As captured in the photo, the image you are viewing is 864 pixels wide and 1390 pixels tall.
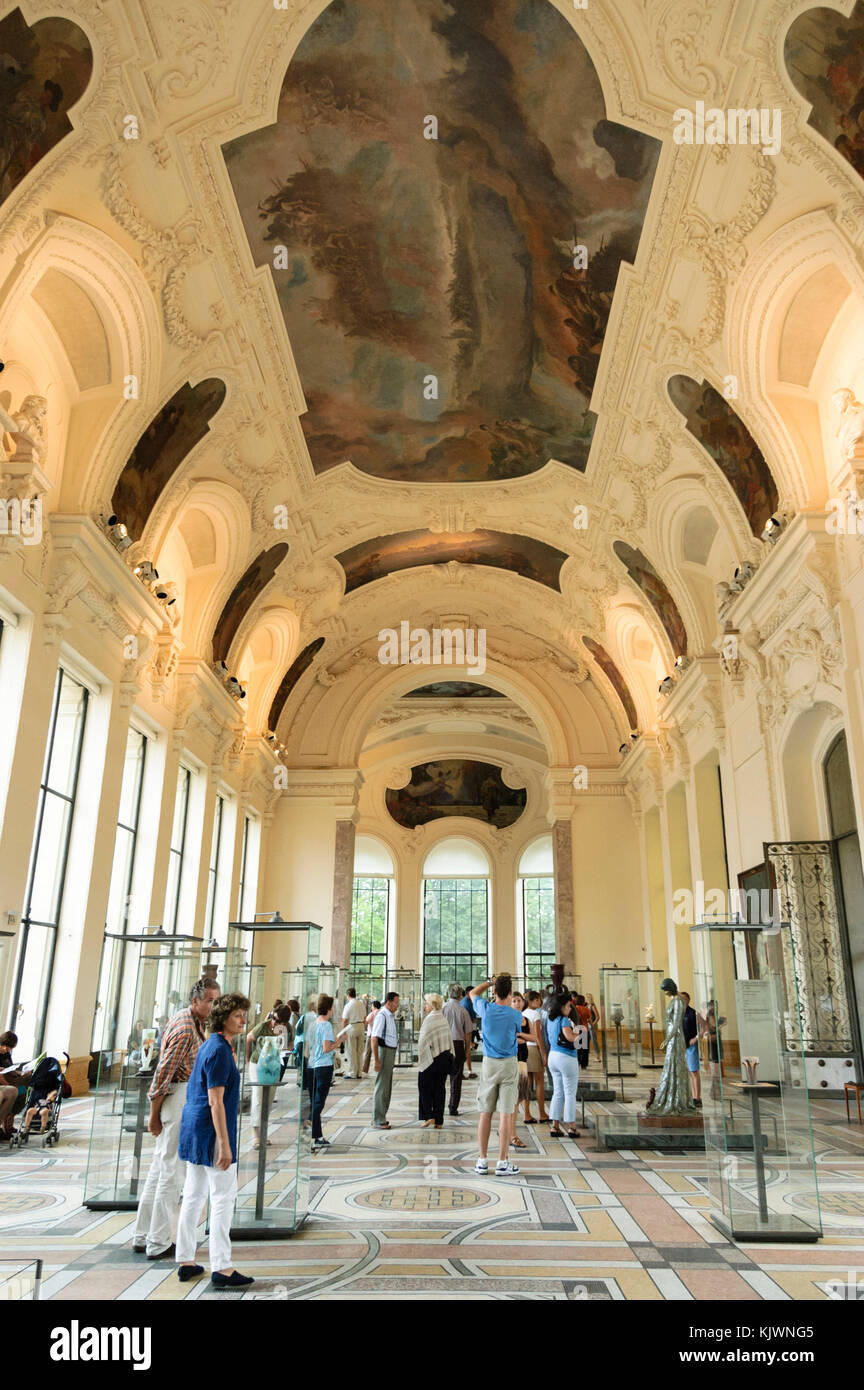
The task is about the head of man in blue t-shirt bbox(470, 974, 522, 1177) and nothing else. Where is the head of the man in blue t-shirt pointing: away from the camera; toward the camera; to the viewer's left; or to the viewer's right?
away from the camera

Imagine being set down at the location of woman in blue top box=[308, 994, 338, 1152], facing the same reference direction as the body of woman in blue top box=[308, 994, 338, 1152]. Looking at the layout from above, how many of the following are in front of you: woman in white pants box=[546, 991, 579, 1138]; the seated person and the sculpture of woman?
2

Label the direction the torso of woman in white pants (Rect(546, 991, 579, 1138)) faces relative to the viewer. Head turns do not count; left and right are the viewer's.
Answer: facing away from the viewer and to the right of the viewer

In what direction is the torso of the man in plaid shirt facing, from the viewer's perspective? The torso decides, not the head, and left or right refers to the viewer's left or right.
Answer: facing to the right of the viewer

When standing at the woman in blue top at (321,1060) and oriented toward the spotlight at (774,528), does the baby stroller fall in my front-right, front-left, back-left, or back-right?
back-left

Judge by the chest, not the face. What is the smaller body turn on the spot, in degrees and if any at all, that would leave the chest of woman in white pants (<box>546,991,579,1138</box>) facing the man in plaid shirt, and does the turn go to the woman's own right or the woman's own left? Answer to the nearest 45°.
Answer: approximately 180°

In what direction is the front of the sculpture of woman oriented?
to the viewer's left
